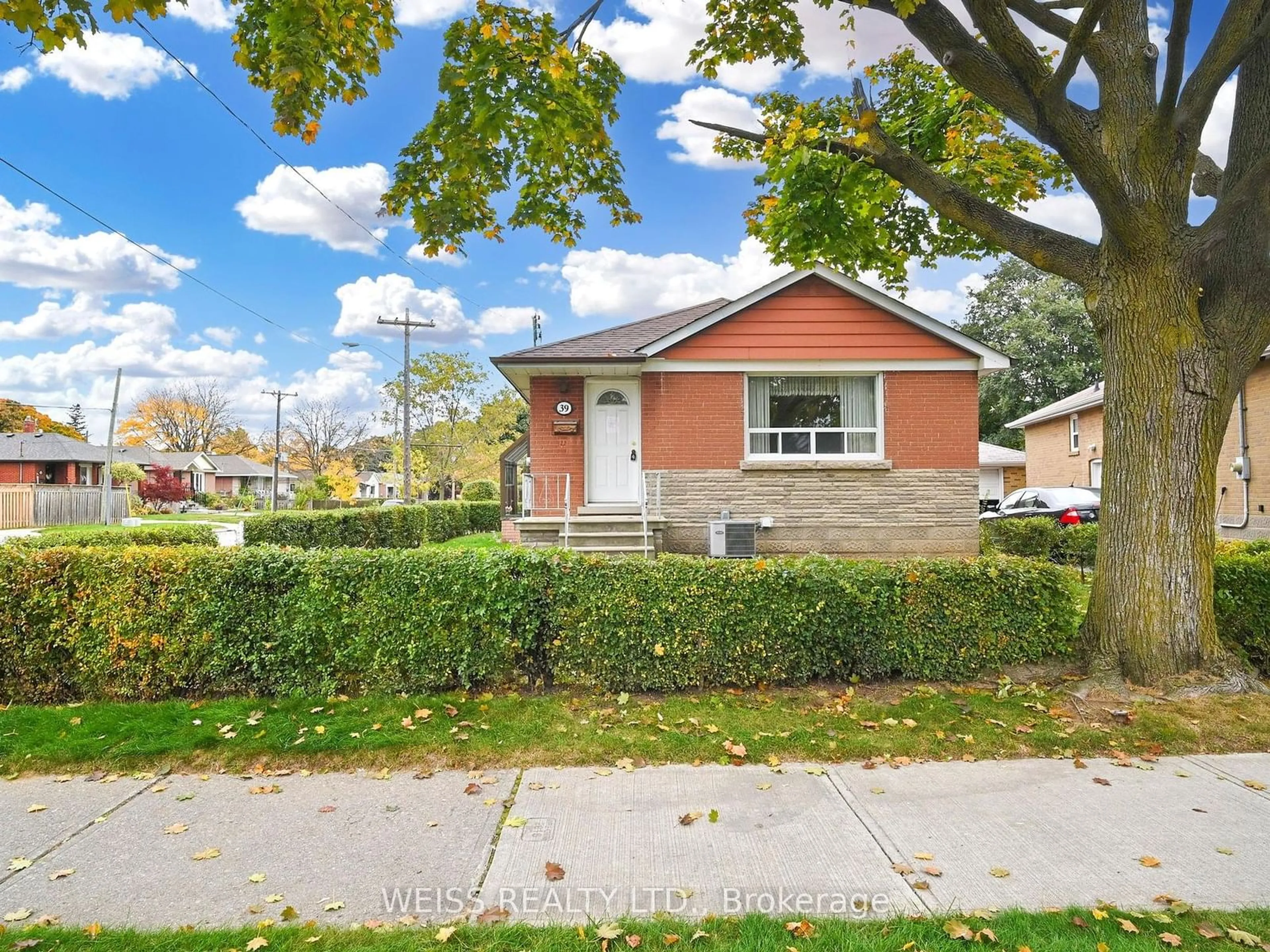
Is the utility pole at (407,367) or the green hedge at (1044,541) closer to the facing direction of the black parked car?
the utility pole

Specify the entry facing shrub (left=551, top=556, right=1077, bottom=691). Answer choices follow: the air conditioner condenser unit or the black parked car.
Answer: the air conditioner condenser unit

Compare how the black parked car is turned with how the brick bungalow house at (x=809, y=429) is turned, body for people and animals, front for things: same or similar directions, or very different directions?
very different directions

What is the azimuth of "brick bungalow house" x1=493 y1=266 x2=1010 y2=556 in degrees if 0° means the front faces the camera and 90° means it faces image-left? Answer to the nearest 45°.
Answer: approximately 0°

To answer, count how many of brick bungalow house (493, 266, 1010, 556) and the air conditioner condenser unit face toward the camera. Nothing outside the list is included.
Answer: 2

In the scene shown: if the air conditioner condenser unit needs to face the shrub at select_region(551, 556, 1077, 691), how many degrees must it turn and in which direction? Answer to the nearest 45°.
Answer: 0° — it already faces it

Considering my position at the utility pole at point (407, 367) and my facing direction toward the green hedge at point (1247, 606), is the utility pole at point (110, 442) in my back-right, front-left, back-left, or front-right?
back-right

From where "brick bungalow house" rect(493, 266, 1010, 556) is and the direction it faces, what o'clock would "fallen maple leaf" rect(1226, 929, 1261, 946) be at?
The fallen maple leaf is roughly at 12 o'clock from the brick bungalow house.

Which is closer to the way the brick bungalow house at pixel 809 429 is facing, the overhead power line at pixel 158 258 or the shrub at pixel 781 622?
the shrub

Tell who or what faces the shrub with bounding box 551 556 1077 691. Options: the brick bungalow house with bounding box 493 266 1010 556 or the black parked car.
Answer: the brick bungalow house
